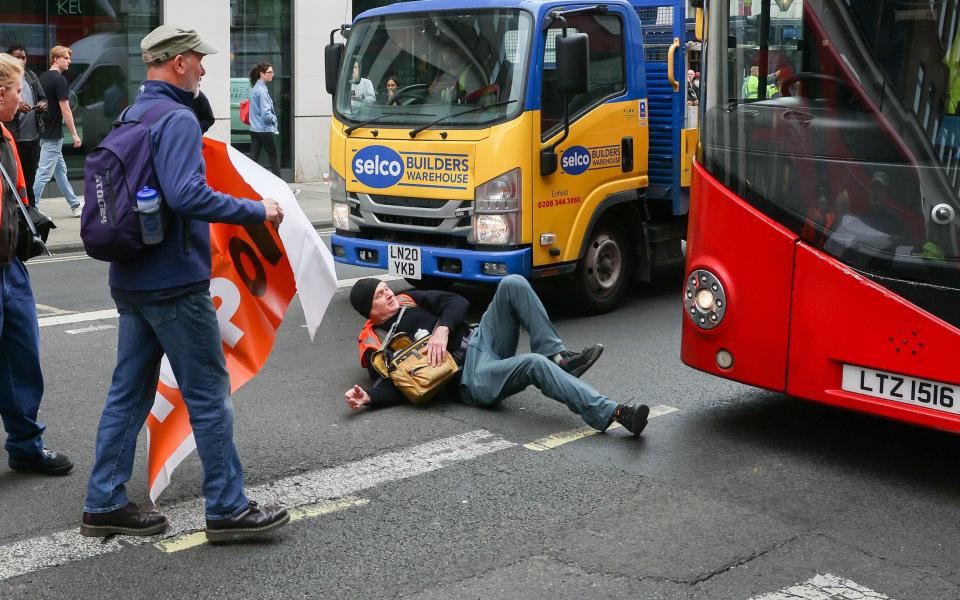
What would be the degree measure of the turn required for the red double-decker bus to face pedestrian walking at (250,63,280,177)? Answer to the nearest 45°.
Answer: approximately 90° to its right

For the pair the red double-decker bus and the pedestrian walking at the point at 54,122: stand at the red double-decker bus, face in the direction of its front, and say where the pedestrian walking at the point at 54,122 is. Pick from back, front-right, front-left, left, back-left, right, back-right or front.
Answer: right

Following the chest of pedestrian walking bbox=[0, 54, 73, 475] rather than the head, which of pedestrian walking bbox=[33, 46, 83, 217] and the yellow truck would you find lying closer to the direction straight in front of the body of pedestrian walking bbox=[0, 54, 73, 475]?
the yellow truck

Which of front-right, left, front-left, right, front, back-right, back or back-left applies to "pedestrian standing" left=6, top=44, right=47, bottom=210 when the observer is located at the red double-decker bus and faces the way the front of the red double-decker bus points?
right

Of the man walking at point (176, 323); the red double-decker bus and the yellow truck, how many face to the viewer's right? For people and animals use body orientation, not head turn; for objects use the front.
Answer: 1

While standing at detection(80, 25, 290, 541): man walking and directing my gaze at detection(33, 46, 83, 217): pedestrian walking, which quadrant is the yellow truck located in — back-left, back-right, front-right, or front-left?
front-right

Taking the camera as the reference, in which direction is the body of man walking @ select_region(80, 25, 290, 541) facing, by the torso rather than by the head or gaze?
to the viewer's right

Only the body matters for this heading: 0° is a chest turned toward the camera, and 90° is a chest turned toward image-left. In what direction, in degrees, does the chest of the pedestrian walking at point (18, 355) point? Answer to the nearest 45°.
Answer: approximately 270°

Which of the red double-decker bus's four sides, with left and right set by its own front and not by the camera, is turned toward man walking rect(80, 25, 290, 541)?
front

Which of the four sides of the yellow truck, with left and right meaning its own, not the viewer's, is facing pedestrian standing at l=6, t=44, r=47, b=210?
right

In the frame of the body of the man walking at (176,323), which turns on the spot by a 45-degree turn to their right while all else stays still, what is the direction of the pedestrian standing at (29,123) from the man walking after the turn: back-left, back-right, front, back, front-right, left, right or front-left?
back-left
